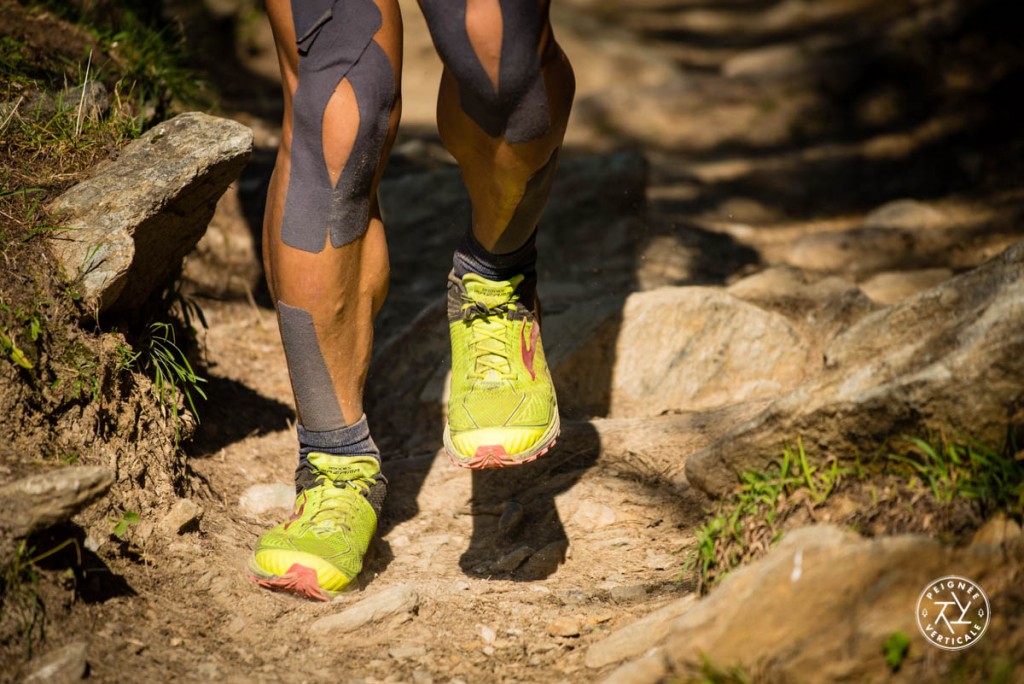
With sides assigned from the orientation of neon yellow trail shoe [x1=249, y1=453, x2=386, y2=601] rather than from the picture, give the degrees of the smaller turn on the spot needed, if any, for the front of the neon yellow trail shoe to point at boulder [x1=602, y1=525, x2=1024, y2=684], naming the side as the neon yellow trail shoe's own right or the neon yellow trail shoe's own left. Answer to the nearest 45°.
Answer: approximately 90° to the neon yellow trail shoe's own left

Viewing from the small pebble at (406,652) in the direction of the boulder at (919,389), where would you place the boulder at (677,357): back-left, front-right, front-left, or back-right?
front-left

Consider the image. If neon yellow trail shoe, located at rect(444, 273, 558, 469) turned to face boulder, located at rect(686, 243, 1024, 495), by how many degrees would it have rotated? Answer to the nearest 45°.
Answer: approximately 45° to its left

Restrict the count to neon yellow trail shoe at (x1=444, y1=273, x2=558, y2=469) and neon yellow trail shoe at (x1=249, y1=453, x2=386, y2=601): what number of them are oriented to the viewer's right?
0

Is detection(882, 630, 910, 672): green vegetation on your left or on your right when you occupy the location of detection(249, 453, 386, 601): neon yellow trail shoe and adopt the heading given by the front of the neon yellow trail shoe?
on your left

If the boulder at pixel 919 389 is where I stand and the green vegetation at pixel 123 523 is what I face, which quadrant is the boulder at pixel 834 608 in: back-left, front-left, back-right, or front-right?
front-left

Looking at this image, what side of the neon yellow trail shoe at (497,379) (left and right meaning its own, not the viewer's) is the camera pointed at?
front

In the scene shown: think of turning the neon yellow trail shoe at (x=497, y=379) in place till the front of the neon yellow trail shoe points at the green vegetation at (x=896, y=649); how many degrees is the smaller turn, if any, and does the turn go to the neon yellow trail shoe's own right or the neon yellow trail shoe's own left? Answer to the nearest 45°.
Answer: approximately 45° to the neon yellow trail shoe's own left
